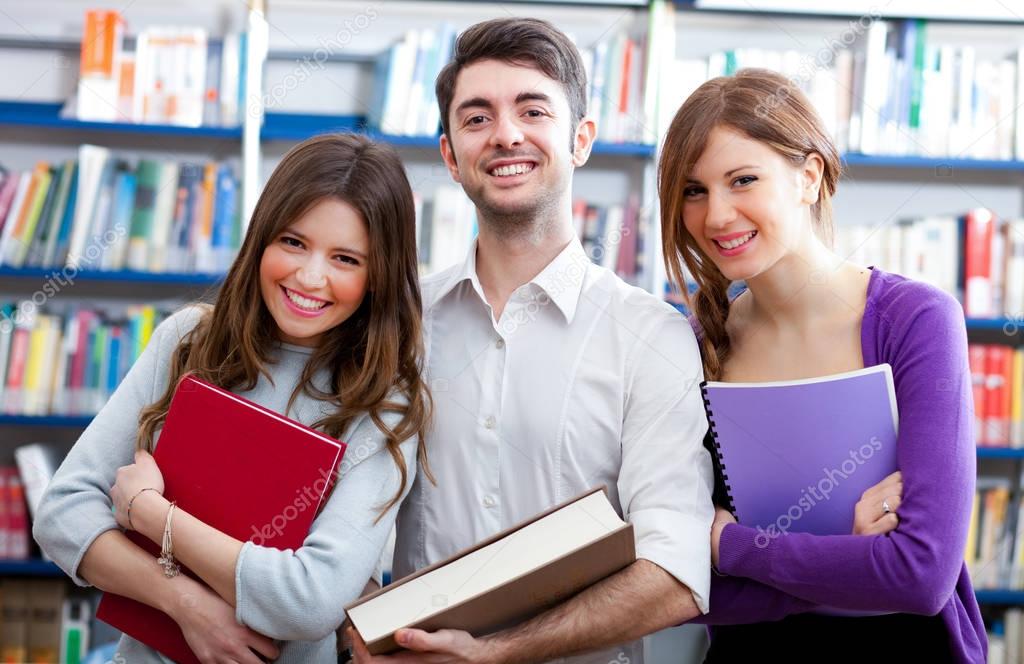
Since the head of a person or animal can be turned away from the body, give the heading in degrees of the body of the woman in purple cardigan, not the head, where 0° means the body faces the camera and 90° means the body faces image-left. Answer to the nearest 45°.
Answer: approximately 45°

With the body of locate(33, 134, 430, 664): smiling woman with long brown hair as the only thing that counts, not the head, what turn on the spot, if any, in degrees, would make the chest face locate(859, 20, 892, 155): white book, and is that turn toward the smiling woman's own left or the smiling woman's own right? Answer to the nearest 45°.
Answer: approximately 135° to the smiling woman's own left

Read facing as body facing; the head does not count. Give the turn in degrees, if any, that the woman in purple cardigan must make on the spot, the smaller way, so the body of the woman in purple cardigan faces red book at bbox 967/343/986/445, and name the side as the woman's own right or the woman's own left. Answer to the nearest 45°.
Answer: approximately 135° to the woman's own right

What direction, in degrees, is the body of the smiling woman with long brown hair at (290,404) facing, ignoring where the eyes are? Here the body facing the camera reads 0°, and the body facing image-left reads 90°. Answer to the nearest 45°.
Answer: approximately 0°

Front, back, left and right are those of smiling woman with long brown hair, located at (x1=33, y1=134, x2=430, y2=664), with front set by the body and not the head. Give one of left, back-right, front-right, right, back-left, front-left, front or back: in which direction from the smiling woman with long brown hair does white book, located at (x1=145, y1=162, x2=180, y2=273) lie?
back

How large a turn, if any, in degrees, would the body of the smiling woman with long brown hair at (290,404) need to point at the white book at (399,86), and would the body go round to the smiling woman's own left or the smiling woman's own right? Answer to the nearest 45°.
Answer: approximately 180°

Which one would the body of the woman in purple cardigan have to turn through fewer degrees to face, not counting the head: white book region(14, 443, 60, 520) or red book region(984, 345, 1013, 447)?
the white book

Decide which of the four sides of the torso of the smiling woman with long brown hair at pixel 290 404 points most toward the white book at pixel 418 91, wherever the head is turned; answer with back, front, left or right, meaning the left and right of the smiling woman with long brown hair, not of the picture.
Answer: back
